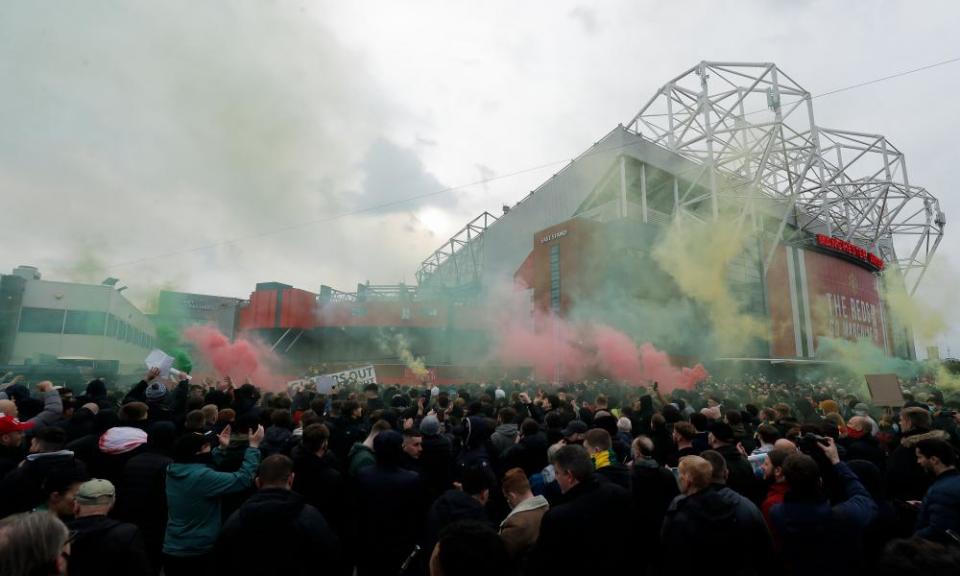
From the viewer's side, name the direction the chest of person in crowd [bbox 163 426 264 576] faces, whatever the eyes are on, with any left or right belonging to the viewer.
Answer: facing away from the viewer and to the right of the viewer

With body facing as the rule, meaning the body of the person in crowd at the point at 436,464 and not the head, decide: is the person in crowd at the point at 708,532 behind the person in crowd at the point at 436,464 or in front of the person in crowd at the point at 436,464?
behind

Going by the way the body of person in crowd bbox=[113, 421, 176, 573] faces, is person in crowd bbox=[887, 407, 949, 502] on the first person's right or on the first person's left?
on the first person's right

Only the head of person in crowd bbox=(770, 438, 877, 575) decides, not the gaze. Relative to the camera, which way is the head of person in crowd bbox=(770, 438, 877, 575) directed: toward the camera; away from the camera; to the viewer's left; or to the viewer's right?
away from the camera

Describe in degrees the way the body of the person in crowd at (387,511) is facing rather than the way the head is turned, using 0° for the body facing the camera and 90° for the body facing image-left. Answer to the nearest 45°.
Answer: approximately 180°

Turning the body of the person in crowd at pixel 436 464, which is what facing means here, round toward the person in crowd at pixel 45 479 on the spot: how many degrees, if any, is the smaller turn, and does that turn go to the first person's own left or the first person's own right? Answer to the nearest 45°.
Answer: approximately 90° to the first person's own left

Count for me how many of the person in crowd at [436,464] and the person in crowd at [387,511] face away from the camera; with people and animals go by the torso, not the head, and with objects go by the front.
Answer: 2

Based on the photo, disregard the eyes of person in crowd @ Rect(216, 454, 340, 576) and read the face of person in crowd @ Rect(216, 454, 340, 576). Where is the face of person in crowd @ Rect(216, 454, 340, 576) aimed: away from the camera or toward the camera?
away from the camera

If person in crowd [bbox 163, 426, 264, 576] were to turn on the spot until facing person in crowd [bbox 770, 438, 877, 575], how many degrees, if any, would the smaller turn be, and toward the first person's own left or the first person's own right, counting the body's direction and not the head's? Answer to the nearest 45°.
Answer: approximately 90° to the first person's own right

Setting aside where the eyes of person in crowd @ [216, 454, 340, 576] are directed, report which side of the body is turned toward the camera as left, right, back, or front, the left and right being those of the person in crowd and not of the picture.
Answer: back

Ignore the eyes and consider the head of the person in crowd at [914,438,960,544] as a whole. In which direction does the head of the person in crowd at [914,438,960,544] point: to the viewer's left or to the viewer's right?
to the viewer's left

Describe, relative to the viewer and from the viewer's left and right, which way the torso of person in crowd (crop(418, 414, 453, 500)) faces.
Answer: facing away from the viewer

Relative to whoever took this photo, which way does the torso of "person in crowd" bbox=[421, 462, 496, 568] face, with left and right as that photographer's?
facing away from the viewer and to the right of the viewer

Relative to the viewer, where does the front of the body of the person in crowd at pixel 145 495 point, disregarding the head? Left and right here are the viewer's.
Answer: facing away from the viewer and to the right of the viewer

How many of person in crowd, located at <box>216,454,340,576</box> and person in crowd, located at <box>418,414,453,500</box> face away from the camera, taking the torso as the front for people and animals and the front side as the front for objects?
2

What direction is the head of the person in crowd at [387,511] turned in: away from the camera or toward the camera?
away from the camera
